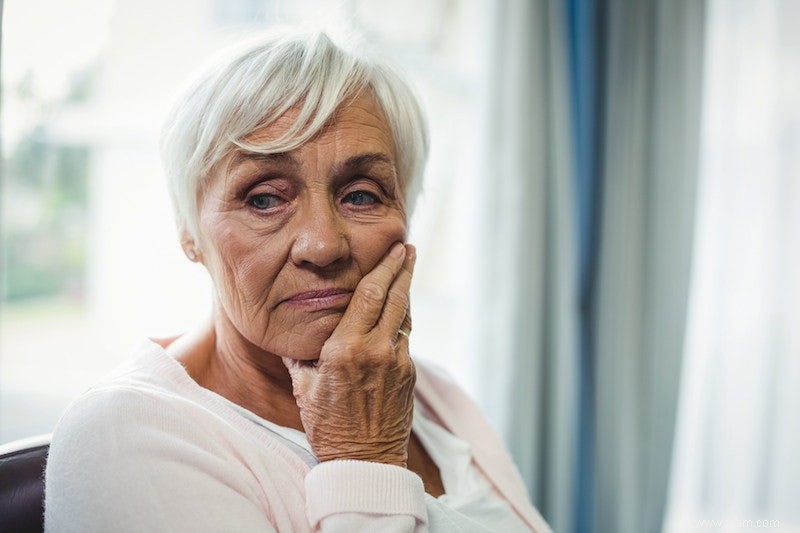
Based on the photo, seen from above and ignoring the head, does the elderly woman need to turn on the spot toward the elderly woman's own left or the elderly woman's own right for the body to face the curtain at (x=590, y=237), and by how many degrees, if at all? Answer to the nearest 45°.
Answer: approximately 90° to the elderly woman's own left

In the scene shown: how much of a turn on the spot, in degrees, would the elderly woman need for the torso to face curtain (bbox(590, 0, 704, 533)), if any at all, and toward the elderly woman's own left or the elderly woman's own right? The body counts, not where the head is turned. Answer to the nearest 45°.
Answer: approximately 90° to the elderly woman's own left

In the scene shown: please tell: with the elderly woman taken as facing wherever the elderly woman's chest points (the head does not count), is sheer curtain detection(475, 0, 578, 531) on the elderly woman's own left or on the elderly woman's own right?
on the elderly woman's own left

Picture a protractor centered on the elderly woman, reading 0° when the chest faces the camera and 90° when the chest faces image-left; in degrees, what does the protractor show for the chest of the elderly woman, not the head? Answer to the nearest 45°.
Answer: approximately 315°
